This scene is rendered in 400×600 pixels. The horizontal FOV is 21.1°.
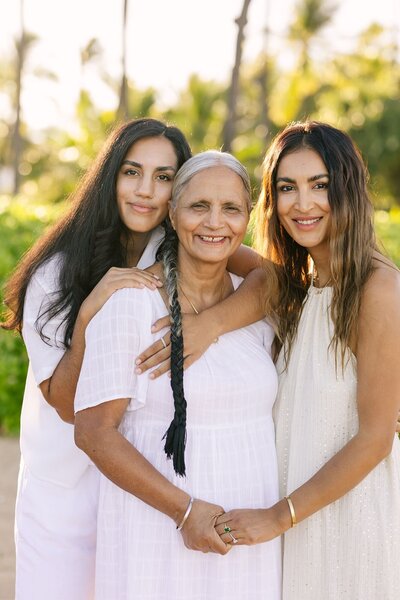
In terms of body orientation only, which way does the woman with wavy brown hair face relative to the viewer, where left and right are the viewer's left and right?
facing the viewer and to the left of the viewer

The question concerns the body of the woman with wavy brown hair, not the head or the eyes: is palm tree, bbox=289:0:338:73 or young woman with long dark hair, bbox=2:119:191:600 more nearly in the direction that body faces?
the young woman with long dark hair

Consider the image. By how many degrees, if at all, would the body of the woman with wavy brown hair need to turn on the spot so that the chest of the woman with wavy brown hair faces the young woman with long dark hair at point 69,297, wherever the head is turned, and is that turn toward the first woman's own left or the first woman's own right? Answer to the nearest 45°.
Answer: approximately 45° to the first woman's own right

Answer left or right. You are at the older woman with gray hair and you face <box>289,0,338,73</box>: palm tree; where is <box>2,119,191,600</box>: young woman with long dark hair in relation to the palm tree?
left

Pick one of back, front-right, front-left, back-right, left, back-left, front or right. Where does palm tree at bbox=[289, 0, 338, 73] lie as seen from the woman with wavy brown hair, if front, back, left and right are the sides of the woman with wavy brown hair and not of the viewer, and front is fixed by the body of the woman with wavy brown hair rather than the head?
back-right
